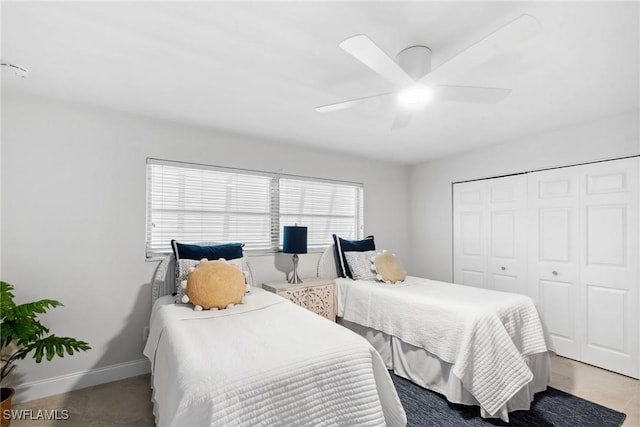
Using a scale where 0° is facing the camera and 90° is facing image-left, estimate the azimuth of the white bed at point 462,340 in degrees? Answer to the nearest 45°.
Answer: approximately 315°

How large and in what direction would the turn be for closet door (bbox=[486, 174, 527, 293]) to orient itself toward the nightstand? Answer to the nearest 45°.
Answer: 0° — it already faces it

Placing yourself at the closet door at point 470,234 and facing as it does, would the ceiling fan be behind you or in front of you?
in front

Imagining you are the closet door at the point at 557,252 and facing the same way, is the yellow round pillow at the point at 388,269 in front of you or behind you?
in front

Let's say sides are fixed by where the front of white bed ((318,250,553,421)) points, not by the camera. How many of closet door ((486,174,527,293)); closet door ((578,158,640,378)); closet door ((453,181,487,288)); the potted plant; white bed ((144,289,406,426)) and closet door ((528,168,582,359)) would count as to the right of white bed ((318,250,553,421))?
2

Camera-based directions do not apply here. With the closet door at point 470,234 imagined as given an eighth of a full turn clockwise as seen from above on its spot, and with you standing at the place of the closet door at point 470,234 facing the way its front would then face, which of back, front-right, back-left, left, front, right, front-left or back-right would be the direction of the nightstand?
front-left

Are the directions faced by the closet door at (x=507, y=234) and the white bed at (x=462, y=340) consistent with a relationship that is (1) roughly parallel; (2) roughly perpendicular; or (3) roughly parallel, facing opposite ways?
roughly perpendicular

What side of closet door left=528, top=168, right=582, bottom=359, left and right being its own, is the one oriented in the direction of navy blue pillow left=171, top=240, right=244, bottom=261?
front

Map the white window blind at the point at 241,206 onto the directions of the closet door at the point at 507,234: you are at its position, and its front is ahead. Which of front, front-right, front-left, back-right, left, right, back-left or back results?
front

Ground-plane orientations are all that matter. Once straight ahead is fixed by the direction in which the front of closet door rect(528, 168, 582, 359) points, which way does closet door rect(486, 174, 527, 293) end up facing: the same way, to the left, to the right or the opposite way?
the same way

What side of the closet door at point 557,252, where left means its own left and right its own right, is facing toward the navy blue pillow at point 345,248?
front

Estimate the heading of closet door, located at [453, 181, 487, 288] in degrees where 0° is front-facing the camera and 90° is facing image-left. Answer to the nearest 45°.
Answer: approximately 45°

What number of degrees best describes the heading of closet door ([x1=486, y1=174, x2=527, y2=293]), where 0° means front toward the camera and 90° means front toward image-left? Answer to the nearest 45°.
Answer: approximately 45°

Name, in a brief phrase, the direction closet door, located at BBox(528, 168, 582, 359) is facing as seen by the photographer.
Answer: facing the viewer and to the left of the viewer

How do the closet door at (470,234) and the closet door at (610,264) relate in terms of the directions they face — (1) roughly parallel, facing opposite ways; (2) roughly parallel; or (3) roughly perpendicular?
roughly parallel

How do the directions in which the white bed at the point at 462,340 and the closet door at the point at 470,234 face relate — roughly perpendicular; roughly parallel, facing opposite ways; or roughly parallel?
roughly perpendicular

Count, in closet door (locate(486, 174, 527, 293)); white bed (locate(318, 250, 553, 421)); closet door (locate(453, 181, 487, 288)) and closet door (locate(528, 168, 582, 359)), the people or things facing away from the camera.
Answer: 0

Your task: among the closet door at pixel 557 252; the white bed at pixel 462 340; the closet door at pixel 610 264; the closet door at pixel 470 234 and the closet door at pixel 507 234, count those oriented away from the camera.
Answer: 0

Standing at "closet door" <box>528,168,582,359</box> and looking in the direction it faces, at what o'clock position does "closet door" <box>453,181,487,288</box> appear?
"closet door" <box>453,181,487,288</box> is roughly at 2 o'clock from "closet door" <box>528,168,582,359</box>.

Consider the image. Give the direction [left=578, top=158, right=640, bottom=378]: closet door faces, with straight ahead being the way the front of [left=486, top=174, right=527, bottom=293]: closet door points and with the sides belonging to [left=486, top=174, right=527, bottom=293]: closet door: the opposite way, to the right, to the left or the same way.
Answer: the same way
